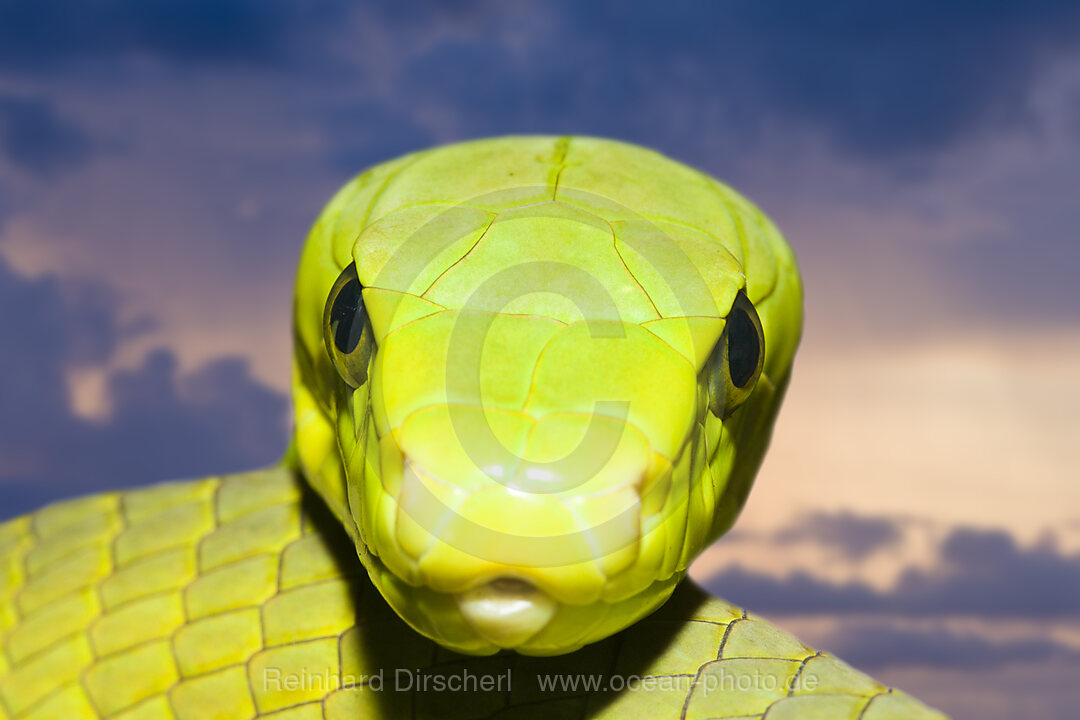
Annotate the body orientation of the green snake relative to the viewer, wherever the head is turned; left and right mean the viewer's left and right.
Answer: facing the viewer
